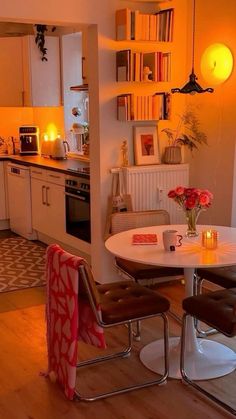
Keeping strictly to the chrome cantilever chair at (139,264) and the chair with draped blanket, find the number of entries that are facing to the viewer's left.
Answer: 0

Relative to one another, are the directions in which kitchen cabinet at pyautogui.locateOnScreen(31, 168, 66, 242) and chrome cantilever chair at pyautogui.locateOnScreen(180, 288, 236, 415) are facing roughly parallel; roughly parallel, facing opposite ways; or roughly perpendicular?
roughly perpendicular

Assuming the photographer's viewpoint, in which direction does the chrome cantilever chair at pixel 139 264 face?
facing the viewer and to the right of the viewer

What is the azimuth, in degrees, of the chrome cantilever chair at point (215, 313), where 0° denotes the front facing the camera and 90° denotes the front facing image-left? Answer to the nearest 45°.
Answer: approximately 135°

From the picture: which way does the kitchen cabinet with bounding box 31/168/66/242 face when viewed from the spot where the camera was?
facing the viewer and to the left of the viewer

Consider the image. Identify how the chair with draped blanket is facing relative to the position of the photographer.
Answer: facing away from the viewer and to the right of the viewer

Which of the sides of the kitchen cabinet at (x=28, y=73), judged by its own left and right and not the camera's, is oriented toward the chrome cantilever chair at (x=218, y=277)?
front

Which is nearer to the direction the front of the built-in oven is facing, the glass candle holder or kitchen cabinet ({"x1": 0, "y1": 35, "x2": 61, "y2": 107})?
the glass candle holder

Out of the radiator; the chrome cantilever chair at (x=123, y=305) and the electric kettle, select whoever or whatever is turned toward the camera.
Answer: the radiator

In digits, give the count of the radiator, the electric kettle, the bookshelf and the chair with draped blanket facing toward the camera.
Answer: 2

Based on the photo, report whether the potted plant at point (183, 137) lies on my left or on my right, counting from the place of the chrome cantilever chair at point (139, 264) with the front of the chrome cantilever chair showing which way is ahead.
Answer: on my left
